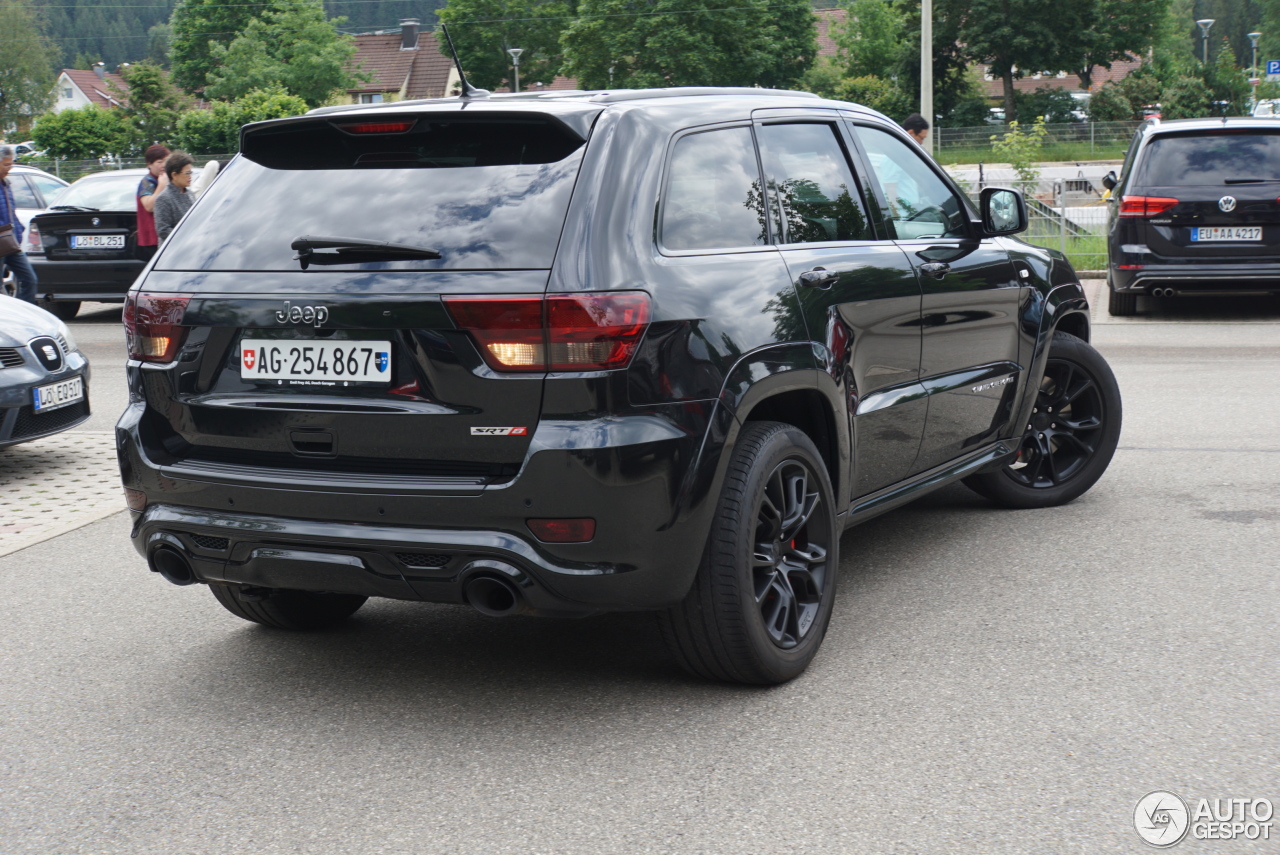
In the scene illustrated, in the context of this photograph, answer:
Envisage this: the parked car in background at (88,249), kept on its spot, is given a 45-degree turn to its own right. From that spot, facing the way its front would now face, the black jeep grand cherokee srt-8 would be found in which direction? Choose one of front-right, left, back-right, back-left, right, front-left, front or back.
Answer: back-right

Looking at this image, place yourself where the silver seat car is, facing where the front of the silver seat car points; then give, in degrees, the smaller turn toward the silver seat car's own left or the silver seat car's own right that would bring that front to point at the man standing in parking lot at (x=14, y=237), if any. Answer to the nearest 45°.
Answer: approximately 135° to the silver seat car's own left

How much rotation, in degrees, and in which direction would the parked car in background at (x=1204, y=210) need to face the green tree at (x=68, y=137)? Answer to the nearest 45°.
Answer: approximately 45° to its left

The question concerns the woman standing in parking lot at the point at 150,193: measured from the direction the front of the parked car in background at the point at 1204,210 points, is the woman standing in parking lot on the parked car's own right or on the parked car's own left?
on the parked car's own left

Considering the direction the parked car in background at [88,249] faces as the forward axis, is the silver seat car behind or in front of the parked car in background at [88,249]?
behind

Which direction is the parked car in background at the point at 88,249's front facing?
away from the camera

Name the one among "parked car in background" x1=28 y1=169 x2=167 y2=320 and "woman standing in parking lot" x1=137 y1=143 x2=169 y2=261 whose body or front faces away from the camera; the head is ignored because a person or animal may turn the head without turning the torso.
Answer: the parked car in background

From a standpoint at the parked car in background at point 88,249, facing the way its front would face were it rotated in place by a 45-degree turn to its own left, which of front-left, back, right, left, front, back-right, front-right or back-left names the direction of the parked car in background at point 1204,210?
back

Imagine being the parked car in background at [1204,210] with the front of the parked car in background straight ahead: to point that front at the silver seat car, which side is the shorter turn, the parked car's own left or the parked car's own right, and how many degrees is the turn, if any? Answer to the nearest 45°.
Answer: approximately 135° to the parked car's own left

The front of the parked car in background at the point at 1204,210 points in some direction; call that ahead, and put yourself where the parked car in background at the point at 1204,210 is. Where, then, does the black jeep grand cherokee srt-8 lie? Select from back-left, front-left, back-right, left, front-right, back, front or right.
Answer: back

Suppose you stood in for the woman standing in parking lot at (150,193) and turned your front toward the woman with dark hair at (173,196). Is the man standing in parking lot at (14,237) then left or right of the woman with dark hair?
right

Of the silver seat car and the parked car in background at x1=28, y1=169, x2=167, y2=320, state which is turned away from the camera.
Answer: the parked car in background

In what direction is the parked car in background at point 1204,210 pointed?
away from the camera

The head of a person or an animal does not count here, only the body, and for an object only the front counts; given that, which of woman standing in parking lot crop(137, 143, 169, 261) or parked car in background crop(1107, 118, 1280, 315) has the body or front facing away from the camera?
the parked car in background
